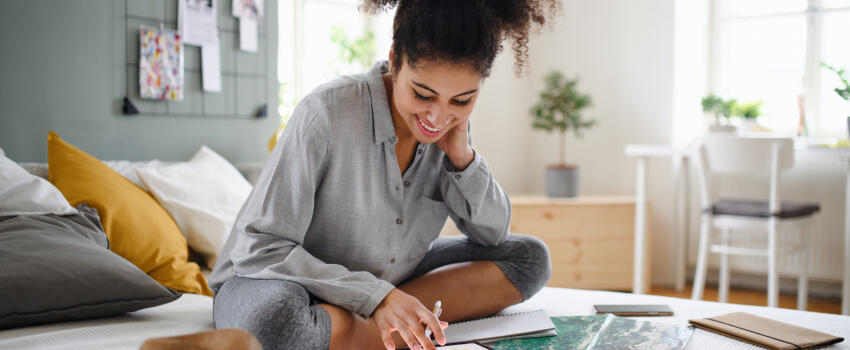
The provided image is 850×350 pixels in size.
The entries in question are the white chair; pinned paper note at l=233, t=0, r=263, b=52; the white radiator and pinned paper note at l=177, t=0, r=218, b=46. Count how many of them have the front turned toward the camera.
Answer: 3

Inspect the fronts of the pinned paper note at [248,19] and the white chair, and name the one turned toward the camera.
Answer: the pinned paper note

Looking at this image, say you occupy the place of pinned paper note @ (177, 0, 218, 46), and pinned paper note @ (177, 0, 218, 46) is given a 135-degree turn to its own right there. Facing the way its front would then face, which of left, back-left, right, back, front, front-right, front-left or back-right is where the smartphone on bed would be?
back

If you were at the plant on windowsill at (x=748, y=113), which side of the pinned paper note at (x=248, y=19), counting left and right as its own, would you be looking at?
left

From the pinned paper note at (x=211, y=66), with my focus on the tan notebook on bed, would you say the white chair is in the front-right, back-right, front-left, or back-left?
front-left

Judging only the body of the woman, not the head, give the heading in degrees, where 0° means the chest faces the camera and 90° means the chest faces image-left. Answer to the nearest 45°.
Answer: approximately 315°

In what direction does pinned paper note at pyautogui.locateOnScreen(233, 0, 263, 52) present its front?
toward the camera

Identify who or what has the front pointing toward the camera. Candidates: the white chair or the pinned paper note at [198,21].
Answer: the pinned paper note

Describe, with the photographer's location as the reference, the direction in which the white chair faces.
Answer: facing away from the viewer and to the right of the viewer

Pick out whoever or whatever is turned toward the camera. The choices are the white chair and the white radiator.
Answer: the white radiator

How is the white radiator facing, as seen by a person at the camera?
facing the viewer

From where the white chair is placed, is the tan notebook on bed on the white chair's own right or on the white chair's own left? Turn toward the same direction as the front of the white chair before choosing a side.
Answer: on the white chair's own right

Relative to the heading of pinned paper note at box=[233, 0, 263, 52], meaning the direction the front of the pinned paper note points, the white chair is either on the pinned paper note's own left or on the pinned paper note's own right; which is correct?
on the pinned paper note's own left

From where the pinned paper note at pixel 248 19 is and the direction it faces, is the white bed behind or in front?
in front

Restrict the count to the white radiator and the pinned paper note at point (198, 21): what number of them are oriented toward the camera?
2

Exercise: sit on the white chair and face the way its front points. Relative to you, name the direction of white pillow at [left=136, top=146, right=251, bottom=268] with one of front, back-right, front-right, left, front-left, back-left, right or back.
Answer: back

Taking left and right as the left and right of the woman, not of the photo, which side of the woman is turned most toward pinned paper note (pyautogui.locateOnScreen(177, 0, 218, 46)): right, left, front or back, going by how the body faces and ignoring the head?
back
